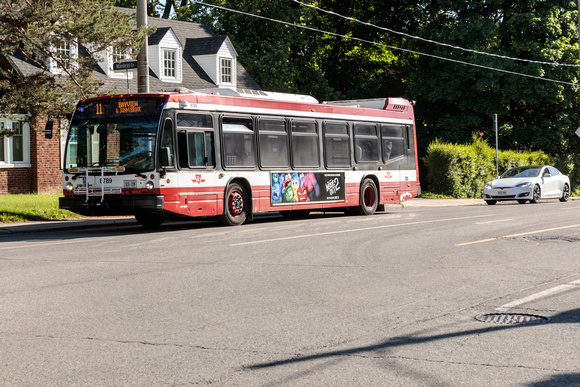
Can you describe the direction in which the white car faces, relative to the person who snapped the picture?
facing the viewer and to the left of the viewer

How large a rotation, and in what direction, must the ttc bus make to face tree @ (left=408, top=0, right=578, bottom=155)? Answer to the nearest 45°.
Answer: approximately 180°

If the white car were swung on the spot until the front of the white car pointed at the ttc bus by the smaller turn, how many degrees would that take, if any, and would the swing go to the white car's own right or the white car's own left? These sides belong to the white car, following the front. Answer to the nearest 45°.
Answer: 0° — it already faces it

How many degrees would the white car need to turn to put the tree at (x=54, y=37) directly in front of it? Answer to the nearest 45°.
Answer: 0° — it already faces it

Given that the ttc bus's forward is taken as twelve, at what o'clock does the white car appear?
The white car is roughly at 6 o'clock from the ttc bus.

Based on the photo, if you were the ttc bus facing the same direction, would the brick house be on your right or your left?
on your right

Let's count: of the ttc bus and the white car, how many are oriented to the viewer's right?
0
